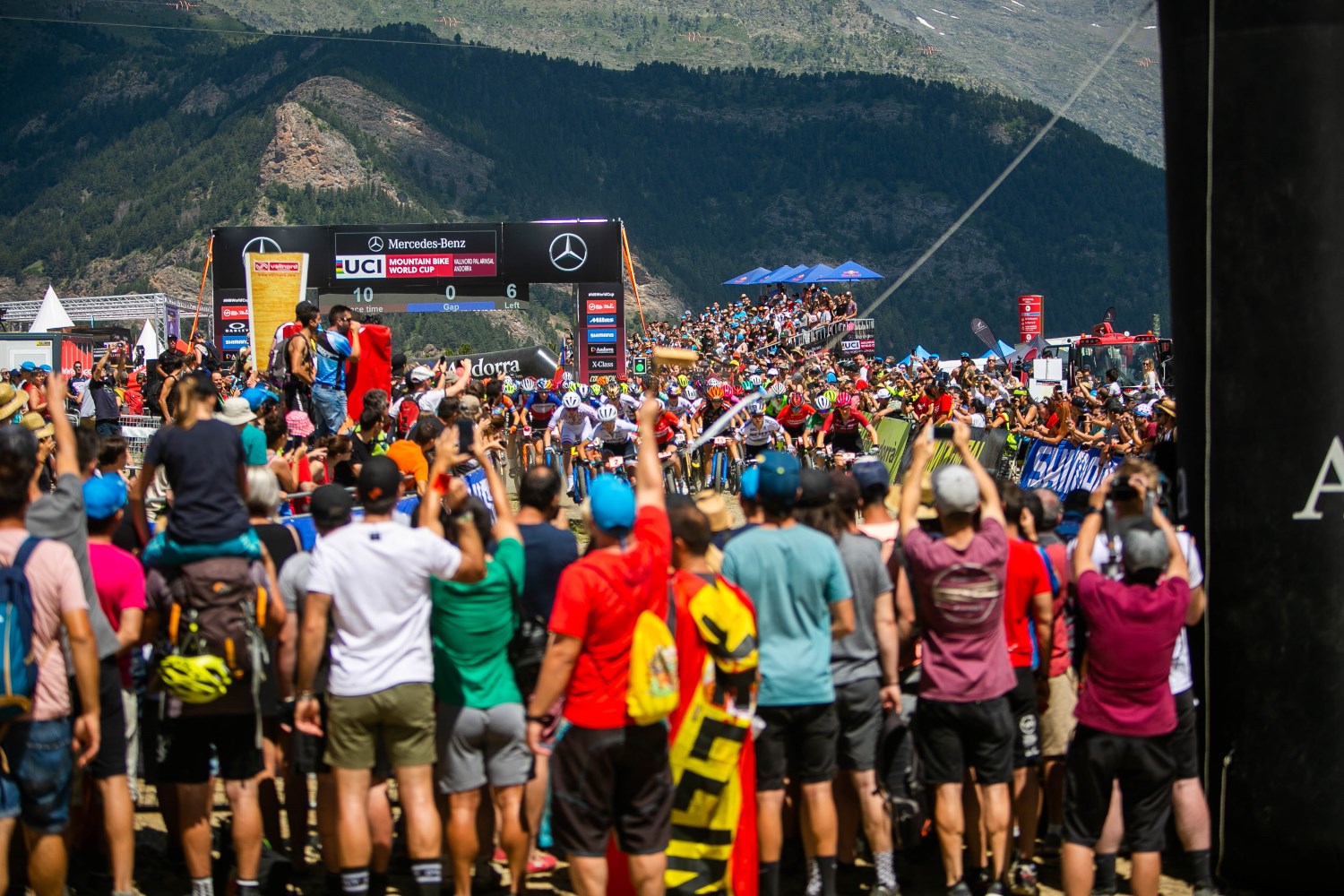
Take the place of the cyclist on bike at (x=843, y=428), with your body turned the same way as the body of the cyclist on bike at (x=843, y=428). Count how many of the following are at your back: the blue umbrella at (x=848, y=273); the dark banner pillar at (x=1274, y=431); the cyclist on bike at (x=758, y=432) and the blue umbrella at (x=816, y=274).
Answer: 2

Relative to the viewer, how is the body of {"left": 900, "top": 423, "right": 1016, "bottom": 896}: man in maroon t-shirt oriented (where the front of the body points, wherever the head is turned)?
away from the camera

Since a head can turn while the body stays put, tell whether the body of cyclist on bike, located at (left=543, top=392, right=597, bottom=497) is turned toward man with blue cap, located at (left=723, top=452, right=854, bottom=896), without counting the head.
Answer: yes

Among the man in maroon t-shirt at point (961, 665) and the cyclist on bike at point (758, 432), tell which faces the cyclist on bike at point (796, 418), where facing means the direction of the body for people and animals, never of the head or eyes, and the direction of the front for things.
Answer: the man in maroon t-shirt

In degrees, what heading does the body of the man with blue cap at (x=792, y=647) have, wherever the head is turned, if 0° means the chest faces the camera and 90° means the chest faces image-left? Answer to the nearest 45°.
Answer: approximately 180°

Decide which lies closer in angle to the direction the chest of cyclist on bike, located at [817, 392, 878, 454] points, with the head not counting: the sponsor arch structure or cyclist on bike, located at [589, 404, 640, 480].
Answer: the cyclist on bike

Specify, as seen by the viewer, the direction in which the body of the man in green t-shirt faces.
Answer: away from the camera

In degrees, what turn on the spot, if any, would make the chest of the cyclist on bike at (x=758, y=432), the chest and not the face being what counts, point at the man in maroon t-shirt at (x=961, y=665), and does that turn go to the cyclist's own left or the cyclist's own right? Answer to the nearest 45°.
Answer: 0° — they already face them

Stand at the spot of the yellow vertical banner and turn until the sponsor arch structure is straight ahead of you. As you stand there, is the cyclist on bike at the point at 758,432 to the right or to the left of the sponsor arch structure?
right

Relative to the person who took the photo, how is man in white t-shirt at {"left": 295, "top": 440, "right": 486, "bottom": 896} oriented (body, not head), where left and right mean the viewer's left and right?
facing away from the viewer

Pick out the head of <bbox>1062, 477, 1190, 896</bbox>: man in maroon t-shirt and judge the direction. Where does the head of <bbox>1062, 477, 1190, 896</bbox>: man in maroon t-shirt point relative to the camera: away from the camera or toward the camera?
away from the camera
